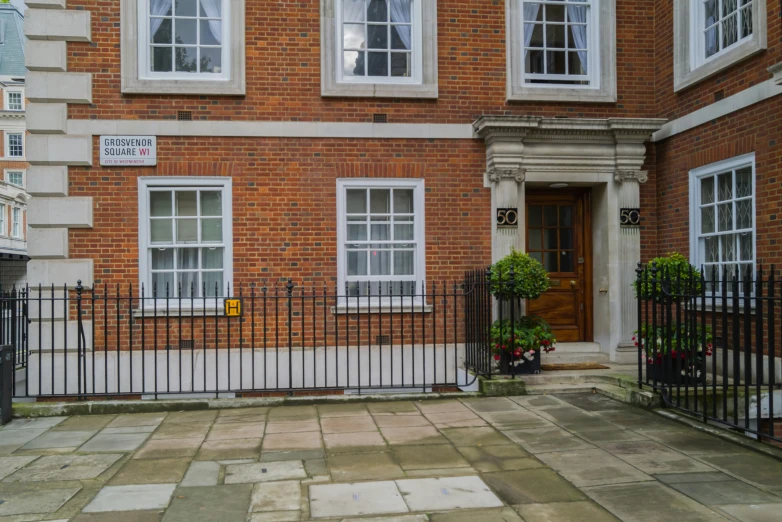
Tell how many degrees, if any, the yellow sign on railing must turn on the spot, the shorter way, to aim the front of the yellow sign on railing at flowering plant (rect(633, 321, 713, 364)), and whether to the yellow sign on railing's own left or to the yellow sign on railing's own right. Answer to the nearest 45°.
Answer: approximately 45° to the yellow sign on railing's own left

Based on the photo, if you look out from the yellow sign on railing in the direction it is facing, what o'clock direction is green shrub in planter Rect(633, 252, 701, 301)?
The green shrub in planter is roughly at 10 o'clock from the yellow sign on railing.

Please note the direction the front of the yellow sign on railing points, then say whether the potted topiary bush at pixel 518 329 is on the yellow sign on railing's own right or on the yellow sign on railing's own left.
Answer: on the yellow sign on railing's own left

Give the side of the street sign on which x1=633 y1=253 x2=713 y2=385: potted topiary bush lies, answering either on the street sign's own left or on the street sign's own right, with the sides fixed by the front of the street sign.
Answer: on the street sign's own left

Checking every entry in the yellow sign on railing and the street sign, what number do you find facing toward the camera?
2

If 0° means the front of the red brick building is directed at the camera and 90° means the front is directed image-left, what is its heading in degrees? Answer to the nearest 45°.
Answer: approximately 0°
